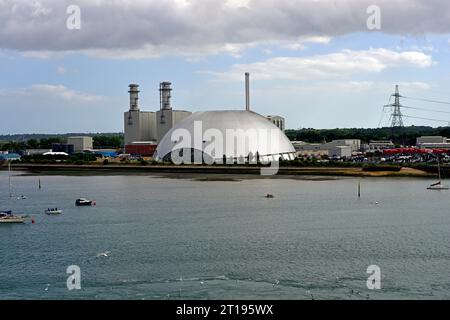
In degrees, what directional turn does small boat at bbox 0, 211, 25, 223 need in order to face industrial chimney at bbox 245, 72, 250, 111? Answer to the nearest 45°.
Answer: approximately 45° to its left

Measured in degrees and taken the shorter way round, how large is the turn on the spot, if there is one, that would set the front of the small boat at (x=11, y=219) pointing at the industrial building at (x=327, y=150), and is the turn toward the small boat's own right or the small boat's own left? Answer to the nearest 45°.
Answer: approximately 45° to the small boat's own left

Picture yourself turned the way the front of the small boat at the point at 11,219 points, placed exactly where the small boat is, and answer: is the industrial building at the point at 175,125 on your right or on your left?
on your left

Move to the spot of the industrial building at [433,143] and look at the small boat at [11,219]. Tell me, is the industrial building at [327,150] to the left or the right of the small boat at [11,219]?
right

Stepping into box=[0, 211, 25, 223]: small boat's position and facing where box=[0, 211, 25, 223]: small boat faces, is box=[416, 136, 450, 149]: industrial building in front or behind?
in front

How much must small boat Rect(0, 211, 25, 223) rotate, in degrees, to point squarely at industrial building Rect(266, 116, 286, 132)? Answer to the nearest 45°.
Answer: approximately 45° to its left

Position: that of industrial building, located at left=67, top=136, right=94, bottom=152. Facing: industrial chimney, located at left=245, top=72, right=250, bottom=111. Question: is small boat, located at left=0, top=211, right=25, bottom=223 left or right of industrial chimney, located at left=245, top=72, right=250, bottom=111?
right
